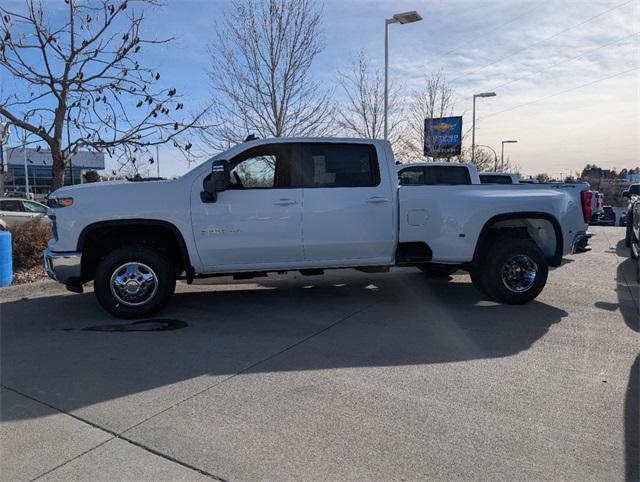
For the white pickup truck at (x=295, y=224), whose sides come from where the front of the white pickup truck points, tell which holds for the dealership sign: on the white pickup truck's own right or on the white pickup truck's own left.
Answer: on the white pickup truck's own right

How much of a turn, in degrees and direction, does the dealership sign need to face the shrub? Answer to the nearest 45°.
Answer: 0° — it already faces it

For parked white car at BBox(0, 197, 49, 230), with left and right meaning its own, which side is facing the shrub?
right

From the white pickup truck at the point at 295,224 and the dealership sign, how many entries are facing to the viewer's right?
0

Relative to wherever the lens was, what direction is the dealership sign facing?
facing the viewer

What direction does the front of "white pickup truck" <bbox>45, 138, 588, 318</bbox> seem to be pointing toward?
to the viewer's left

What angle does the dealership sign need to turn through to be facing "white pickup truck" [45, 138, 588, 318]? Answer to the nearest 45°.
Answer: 0° — it already faces it

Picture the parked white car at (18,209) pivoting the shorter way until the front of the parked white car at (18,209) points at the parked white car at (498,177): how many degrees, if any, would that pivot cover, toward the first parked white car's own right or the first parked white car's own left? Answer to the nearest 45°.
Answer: approximately 45° to the first parked white car's own right

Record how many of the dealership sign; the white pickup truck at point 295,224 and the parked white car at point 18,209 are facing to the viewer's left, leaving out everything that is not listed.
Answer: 1

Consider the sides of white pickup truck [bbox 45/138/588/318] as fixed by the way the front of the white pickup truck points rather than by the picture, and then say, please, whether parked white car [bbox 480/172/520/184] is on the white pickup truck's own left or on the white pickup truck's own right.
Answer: on the white pickup truck's own right

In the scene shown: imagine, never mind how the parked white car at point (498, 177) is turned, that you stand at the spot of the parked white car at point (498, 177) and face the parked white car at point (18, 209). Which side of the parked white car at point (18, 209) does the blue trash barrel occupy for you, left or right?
left

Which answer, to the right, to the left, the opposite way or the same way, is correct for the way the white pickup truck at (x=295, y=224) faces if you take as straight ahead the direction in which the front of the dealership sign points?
to the right

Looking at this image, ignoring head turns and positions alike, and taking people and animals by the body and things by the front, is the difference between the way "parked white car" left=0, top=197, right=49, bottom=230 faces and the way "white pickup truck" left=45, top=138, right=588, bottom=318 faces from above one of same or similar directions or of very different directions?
very different directions

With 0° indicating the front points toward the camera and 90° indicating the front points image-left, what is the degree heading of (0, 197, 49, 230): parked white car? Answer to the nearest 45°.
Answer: approximately 270°

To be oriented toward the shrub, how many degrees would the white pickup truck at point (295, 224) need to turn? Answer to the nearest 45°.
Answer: approximately 45° to its right
